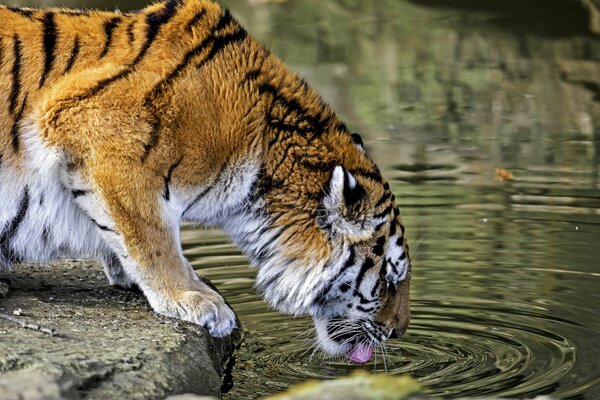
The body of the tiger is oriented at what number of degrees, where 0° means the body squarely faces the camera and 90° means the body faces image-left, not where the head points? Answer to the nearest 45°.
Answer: approximately 270°

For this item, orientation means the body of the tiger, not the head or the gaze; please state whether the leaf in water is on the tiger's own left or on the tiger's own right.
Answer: on the tiger's own left

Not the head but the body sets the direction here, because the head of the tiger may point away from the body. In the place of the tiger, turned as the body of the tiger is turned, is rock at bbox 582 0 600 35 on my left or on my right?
on my left
